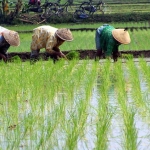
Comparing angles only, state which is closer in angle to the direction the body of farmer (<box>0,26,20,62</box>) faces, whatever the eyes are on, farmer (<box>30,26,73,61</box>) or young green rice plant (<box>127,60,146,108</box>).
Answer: the farmer

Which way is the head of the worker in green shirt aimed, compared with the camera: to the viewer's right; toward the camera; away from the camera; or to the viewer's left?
to the viewer's right

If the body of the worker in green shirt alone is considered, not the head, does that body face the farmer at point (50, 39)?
no

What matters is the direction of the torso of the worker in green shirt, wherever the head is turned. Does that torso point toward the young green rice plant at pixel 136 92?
no

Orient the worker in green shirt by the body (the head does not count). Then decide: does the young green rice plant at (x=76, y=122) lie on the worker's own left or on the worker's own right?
on the worker's own right

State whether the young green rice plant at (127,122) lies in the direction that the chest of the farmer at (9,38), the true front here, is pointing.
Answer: no

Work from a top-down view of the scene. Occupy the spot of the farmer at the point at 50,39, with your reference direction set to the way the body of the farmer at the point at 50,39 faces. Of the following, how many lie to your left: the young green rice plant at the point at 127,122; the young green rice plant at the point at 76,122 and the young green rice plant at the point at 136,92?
0

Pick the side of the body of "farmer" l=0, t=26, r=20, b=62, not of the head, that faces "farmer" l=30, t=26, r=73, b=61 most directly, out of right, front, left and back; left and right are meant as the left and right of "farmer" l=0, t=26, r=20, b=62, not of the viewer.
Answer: front

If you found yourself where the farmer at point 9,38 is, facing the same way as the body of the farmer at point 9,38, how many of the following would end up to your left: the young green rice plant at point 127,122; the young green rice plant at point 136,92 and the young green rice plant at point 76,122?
0

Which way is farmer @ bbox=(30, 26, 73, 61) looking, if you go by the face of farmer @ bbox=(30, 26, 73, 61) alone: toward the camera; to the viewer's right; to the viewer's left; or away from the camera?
to the viewer's right

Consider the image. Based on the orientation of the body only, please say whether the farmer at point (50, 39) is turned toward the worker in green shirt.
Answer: yes

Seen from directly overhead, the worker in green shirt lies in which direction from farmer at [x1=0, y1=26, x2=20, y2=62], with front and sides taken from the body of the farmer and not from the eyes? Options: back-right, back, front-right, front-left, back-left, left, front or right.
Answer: front

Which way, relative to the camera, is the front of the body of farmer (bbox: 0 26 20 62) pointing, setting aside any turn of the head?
to the viewer's right

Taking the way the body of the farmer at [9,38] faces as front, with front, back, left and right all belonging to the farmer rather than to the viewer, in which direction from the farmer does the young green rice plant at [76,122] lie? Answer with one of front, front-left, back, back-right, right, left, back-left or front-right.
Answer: right

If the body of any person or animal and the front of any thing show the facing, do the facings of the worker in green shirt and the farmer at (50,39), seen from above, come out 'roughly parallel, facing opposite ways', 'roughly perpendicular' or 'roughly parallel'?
roughly parallel

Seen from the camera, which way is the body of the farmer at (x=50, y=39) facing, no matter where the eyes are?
to the viewer's right

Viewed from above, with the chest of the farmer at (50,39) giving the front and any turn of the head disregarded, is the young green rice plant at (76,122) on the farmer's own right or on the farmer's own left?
on the farmer's own right
